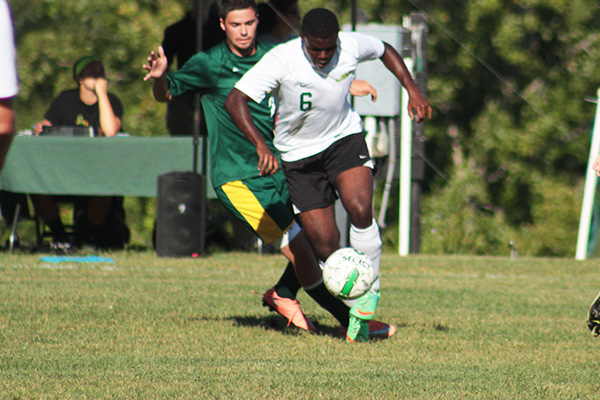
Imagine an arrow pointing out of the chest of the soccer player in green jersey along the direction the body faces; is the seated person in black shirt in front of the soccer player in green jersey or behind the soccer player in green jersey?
behind

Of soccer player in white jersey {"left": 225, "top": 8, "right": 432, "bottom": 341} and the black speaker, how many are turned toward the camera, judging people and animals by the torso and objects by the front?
2

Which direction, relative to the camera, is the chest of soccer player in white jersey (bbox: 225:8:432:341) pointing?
toward the camera

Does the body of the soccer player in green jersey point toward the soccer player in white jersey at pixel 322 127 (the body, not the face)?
yes

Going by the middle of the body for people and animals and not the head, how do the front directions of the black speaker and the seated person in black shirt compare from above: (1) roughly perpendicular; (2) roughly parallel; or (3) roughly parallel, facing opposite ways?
roughly parallel

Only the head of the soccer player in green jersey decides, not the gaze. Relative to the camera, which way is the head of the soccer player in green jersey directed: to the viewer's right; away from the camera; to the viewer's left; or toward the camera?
toward the camera

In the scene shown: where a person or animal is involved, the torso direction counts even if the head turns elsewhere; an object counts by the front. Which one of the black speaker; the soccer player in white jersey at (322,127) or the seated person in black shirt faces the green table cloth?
the seated person in black shirt

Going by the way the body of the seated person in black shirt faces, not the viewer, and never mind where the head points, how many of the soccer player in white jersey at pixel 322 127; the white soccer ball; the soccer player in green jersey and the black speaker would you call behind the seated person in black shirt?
0

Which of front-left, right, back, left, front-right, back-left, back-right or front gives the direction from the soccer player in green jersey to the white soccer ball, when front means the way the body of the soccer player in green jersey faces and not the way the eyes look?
front

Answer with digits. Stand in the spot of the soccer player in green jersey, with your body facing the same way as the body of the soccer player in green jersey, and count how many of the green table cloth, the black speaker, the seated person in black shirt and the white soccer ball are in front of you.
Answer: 1

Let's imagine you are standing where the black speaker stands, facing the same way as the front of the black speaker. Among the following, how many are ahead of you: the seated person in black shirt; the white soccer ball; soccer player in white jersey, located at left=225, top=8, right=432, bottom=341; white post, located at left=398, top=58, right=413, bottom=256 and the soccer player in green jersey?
3

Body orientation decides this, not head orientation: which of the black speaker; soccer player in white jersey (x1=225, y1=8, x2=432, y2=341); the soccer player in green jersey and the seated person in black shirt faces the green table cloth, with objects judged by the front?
the seated person in black shirt

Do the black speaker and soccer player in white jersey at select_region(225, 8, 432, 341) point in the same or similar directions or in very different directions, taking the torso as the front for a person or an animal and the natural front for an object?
same or similar directions

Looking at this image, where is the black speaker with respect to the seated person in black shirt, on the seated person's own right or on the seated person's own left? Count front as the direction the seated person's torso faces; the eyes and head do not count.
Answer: on the seated person's own left

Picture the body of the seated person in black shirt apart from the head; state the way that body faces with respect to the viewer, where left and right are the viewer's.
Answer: facing the viewer

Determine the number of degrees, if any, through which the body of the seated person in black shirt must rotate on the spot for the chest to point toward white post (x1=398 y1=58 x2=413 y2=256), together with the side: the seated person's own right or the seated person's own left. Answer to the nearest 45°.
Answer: approximately 90° to the seated person's own left

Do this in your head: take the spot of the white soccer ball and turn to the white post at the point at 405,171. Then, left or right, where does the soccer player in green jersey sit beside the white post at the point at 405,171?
left

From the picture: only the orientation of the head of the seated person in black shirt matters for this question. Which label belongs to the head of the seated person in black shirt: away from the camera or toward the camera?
toward the camera

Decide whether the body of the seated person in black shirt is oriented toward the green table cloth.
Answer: yes

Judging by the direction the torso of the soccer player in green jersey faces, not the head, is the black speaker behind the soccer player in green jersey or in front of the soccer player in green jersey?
behind

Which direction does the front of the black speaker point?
toward the camera
